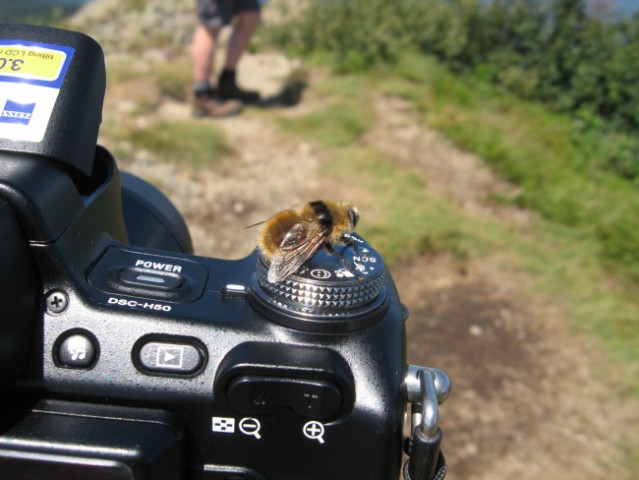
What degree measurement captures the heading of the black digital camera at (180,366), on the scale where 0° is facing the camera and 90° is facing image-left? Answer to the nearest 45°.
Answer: approximately 180°

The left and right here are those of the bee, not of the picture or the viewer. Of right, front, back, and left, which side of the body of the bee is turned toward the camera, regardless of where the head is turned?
right

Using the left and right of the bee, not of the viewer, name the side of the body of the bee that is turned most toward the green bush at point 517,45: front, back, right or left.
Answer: left
